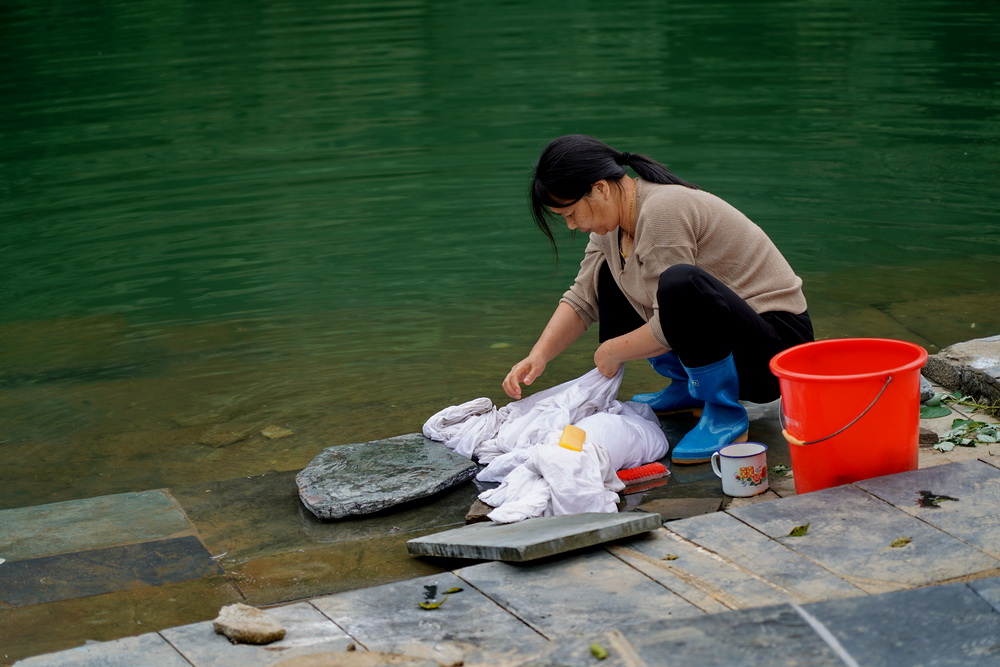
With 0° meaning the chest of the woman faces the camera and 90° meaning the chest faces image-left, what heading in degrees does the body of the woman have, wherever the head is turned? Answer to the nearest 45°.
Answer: approximately 45°

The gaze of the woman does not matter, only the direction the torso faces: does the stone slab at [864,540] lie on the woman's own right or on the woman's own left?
on the woman's own left

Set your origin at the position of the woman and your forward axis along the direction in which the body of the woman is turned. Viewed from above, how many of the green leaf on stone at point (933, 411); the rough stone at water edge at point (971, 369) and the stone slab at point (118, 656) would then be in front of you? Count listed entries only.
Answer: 1

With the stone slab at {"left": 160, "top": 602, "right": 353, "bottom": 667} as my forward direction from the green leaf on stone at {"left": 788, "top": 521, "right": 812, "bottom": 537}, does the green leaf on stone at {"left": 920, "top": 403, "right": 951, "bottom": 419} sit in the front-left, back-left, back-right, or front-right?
back-right

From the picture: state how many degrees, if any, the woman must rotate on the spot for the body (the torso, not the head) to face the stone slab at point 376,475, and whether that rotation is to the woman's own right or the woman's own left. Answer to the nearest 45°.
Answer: approximately 45° to the woman's own right

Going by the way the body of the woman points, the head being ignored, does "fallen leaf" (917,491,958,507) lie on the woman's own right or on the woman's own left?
on the woman's own left

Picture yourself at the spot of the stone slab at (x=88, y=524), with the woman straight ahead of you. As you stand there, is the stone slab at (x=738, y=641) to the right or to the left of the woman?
right
